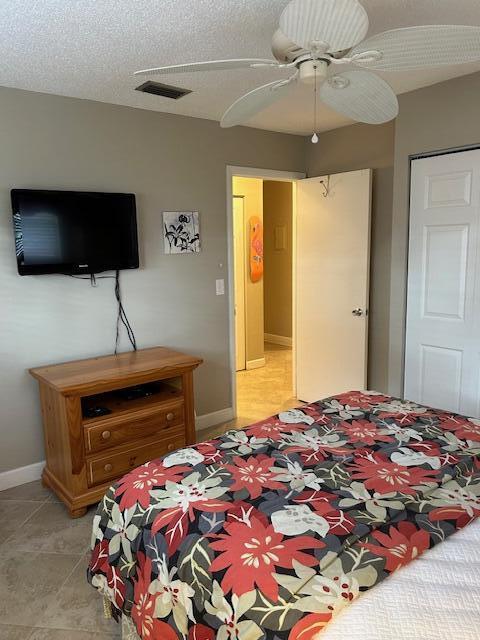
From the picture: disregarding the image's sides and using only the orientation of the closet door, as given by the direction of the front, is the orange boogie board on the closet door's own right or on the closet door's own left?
on the closet door's own right

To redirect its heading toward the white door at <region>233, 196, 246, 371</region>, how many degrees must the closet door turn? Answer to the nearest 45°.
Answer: approximately 90° to its right

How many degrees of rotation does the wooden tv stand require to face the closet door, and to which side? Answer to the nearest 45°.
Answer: approximately 45° to its left

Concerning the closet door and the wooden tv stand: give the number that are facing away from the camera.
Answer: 0

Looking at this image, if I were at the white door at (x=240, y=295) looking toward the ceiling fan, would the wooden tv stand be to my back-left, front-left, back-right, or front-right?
front-right

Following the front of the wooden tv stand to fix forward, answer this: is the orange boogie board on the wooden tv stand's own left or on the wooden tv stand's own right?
on the wooden tv stand's own left

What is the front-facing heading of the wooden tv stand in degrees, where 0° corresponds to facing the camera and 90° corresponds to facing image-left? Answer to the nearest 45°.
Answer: approximately 315°

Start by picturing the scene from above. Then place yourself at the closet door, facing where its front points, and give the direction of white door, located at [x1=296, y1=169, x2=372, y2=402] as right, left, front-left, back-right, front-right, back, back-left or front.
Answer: right

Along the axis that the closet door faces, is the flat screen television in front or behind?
in front

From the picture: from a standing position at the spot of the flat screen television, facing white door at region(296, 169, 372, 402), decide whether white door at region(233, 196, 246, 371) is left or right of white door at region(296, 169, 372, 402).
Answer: left

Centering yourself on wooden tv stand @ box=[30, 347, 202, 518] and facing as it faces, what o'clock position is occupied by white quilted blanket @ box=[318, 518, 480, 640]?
The white quilted blanket is roughly at 1 o'clock from the wooden tv stand.

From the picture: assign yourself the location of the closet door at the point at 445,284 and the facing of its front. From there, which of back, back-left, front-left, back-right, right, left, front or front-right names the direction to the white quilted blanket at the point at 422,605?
front-left

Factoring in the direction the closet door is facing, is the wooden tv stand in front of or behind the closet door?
in front

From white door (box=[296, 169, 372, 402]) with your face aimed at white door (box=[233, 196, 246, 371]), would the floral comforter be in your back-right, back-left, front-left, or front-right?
back-left

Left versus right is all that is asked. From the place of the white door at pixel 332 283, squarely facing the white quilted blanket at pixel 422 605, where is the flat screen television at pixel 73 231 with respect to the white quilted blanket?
right

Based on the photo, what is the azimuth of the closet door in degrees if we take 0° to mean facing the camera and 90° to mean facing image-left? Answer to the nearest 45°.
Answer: approximately 45°
